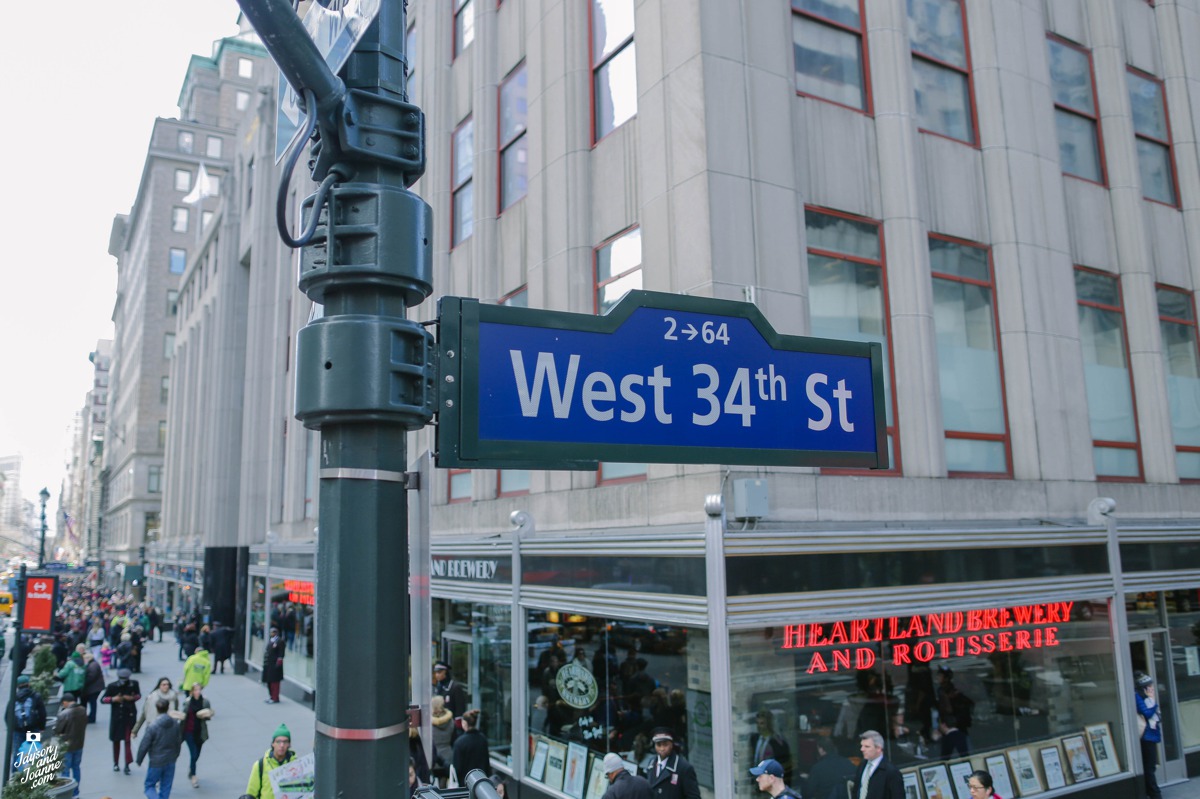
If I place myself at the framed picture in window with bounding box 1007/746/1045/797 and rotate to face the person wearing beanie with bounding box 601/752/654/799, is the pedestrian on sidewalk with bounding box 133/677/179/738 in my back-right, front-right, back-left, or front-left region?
front-right

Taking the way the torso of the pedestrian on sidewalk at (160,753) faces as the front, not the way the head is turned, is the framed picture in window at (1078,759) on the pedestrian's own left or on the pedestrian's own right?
on the pedestrian's own right

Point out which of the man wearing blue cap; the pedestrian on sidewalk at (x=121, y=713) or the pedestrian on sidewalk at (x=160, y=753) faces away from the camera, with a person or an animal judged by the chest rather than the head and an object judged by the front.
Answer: the pedestrian on sidewalk at (x=160, y=753)

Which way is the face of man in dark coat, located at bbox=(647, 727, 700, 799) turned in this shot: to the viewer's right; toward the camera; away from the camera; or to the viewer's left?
toward the camera

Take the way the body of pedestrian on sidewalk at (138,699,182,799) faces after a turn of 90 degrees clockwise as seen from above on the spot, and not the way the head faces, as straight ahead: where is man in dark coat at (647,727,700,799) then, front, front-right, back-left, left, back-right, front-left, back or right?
front-right

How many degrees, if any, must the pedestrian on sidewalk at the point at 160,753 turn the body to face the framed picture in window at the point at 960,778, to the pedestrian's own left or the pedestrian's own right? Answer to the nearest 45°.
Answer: approximately 135° to the pedestrian's own right

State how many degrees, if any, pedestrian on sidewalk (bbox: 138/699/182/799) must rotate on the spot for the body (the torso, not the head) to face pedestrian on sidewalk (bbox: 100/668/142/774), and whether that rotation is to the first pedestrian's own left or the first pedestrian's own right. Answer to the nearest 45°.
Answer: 0° — they already face them

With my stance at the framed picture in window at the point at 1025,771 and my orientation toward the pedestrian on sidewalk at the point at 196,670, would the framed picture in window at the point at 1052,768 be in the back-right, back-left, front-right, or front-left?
back-right

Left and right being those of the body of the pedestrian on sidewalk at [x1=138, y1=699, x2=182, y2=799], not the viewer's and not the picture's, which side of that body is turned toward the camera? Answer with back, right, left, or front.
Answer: back

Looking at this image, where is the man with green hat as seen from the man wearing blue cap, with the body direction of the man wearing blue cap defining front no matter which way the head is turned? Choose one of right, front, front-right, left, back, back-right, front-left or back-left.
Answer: front

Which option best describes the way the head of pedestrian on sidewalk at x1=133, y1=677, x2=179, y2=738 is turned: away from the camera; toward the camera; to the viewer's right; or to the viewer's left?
toward the camera

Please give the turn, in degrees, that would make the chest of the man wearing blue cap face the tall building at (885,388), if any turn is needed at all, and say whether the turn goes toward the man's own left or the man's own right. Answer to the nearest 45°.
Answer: approximately 135° to the man's own right

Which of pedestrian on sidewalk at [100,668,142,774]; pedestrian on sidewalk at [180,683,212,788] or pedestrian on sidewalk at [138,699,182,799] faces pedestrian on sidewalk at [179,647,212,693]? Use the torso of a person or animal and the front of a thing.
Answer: pedestrian on sidewalk at [138,699,182,799]

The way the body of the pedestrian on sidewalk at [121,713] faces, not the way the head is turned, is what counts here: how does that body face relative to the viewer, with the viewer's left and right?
facing the viewer

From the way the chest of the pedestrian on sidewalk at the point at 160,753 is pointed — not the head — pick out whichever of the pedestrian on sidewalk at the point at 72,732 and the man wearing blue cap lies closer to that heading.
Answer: the pedestrian on sidewalk

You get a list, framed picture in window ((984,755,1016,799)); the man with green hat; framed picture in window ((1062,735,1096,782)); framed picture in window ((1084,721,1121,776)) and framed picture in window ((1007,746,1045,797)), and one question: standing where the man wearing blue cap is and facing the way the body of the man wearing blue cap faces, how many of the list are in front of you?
1
